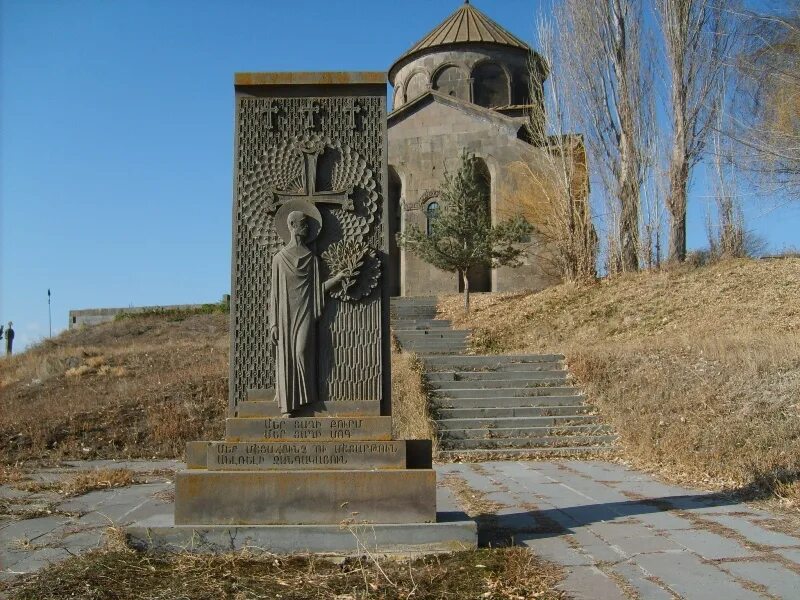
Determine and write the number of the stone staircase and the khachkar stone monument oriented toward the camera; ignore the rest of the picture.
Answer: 2

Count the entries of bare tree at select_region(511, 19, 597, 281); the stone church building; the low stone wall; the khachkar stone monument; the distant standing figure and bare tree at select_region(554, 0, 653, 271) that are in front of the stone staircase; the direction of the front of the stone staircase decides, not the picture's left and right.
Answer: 1

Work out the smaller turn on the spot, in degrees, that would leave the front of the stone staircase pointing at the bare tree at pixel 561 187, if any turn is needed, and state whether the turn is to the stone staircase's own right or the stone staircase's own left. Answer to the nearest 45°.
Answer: approximately 180°

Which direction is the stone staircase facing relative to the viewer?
toward the camera

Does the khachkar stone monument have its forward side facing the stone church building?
no

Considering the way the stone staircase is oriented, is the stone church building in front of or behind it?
behind

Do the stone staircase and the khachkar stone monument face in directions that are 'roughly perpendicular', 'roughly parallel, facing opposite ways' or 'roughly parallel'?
roughly parallel

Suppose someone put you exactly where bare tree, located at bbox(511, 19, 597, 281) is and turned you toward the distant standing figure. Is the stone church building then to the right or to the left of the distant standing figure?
right

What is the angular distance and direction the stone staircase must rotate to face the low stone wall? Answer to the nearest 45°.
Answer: approximately 135° to its right

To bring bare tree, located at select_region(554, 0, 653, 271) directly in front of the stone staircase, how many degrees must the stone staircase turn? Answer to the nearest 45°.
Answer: approximately 180°

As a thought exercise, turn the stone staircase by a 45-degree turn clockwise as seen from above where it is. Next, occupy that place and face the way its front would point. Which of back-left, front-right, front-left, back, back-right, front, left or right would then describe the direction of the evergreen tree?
back-right

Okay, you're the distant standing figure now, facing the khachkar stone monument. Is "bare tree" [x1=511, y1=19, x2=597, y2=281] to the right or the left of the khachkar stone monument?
left

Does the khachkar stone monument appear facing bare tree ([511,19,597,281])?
no

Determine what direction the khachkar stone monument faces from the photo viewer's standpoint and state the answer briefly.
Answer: facing the viewer

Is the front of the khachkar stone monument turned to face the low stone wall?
no

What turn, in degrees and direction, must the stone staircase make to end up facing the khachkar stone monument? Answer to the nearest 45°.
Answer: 0° — it already faces it

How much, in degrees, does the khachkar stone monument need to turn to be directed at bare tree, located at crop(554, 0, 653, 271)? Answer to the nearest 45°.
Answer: approximately 135° to its left
